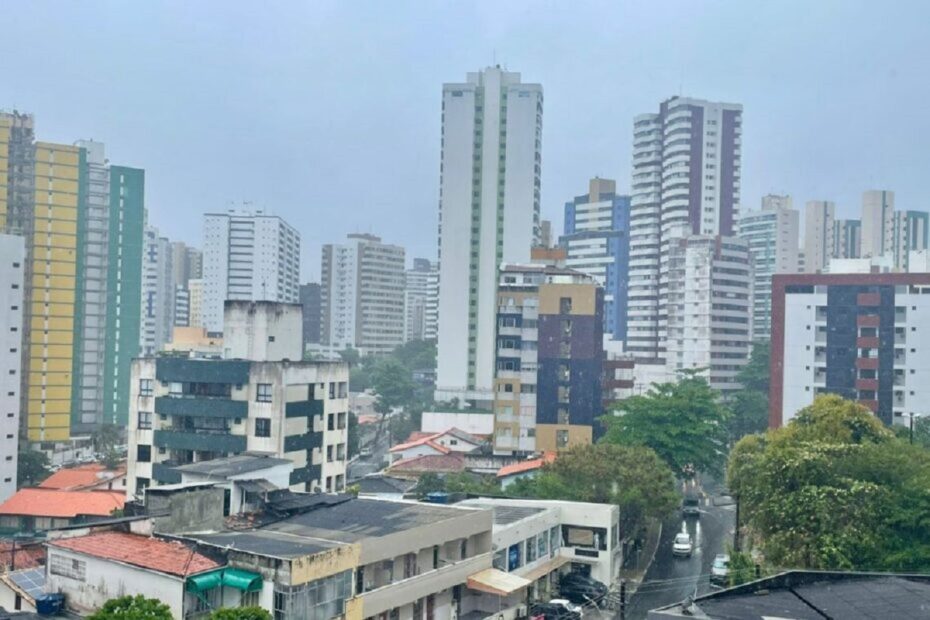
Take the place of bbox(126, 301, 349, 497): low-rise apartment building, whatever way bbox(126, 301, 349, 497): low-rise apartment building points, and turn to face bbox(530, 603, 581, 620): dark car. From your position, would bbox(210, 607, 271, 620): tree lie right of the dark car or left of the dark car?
right

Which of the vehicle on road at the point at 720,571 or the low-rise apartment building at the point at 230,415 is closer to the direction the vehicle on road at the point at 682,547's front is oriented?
the vehicle on road

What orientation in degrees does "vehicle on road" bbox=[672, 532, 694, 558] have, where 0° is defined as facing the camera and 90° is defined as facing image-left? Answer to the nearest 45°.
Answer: approximately 0°
